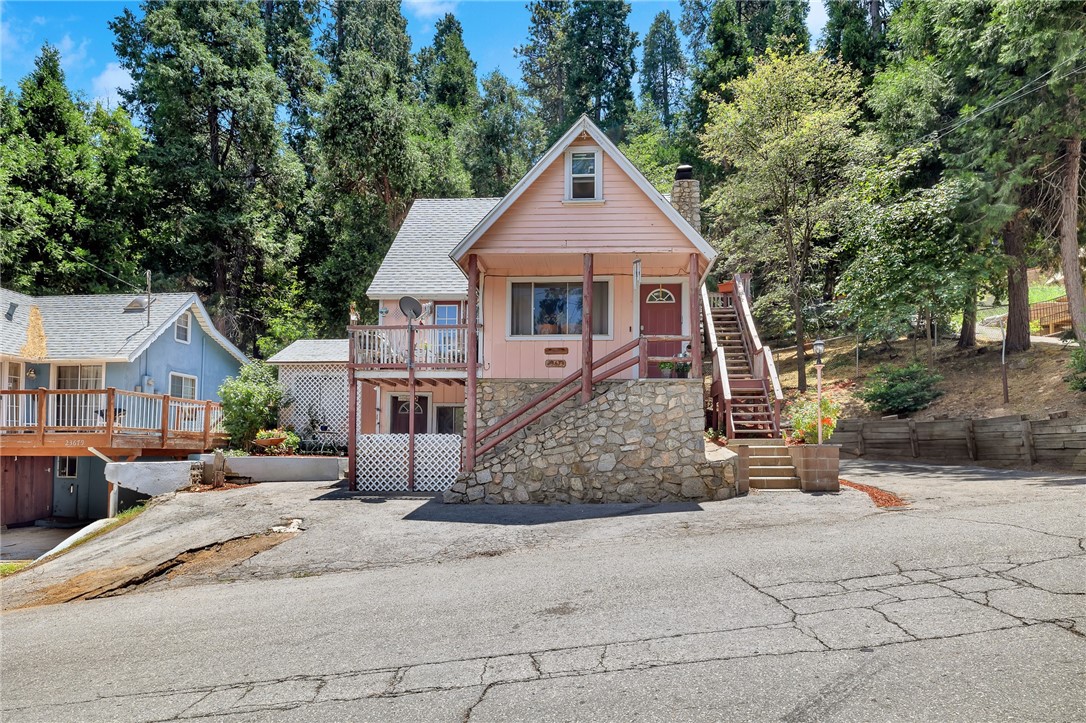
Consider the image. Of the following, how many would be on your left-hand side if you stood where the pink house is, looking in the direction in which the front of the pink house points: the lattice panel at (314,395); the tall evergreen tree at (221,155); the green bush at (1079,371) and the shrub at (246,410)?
1

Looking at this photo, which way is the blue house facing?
toward the camera

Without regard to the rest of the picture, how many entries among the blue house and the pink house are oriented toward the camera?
2

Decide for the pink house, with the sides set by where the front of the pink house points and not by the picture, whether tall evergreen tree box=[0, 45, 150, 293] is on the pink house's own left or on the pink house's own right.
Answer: on the pink house's own right

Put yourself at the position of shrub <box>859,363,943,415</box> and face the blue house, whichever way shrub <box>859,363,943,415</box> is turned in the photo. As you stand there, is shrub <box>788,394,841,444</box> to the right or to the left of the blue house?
left

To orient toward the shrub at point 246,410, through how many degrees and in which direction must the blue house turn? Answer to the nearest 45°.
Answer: approximately 45° to its left

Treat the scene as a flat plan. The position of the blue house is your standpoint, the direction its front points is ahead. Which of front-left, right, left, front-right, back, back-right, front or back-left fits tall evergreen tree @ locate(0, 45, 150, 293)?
back

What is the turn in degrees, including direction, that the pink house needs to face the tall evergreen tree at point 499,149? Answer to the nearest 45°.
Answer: approximately 180°

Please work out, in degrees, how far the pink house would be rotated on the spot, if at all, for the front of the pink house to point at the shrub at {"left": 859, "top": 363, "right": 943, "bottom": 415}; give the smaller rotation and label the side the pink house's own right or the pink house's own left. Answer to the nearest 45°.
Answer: approximately 135° to the pink house's own left

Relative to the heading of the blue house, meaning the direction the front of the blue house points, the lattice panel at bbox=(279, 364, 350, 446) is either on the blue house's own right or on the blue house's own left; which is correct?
on the blue house's own left

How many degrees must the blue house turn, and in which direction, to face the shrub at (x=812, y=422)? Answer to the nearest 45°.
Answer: approximately 45° to its left

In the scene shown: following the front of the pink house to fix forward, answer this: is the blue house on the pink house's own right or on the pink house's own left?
on the pink house's own right

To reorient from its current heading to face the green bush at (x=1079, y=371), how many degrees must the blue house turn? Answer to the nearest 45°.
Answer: approximately 45° to its left
